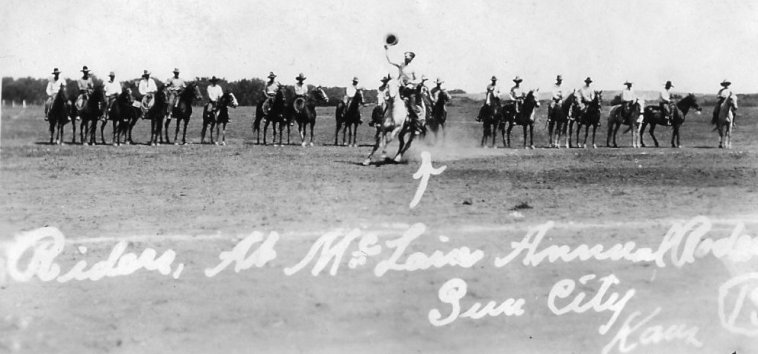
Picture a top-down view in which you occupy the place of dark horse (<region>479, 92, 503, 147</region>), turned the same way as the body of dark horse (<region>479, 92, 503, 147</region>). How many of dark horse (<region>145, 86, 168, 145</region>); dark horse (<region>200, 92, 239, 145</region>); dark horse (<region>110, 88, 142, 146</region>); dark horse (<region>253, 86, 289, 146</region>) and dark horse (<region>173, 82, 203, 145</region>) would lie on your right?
5

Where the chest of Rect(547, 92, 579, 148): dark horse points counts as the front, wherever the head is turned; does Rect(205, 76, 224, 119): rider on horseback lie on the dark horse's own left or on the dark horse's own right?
on the dark horse's own right

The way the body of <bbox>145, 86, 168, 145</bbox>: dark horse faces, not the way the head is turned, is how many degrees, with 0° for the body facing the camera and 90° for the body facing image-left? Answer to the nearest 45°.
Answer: approximately 315°

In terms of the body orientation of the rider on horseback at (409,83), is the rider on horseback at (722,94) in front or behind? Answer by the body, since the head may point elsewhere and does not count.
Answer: behind

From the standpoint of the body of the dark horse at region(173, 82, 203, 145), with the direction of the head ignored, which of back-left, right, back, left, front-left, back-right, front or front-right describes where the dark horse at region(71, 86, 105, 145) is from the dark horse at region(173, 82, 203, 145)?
right

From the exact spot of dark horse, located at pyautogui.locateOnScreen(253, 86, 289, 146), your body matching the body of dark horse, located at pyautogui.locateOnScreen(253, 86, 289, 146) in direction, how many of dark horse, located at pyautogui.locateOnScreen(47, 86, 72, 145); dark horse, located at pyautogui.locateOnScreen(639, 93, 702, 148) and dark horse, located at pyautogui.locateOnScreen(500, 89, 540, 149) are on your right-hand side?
1

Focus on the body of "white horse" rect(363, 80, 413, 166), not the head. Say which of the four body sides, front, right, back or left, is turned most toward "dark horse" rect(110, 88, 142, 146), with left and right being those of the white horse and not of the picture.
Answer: right

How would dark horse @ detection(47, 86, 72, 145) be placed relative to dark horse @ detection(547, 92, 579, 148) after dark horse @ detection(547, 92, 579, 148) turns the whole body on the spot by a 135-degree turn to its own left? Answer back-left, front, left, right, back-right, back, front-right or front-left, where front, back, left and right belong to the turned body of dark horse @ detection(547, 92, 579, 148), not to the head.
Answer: back-left
